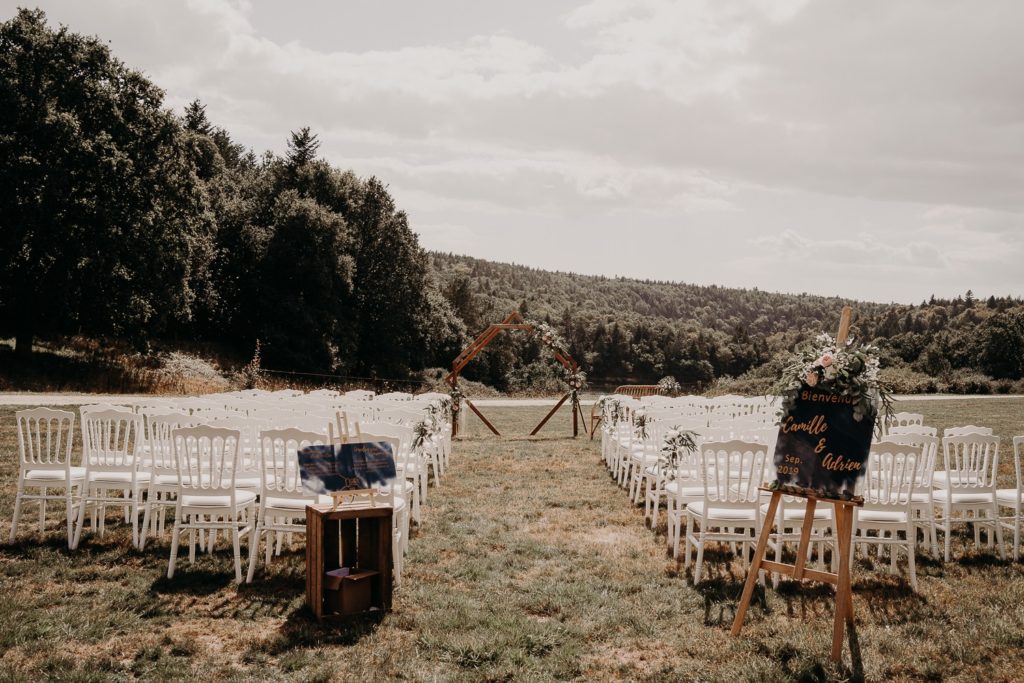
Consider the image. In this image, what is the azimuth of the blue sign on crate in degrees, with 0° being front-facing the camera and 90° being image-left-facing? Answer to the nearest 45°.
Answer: approximately 0°

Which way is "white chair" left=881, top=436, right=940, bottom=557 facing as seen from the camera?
away from the camera

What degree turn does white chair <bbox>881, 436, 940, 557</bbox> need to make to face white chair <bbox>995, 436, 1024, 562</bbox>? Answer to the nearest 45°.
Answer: approximately 45° to its right

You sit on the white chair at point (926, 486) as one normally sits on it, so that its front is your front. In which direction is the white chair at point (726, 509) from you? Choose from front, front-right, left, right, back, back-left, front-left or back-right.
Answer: back-left

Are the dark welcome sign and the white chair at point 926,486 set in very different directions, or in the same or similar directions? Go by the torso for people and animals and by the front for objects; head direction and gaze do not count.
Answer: very different directions

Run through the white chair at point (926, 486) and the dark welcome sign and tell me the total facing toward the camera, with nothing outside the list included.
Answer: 1

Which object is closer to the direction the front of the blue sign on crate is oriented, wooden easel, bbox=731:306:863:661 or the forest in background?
the wooden easel

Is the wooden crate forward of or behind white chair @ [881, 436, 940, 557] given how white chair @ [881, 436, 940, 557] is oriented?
behind

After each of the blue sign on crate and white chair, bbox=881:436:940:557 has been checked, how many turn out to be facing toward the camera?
1
